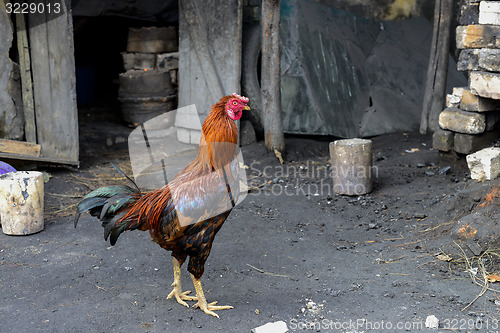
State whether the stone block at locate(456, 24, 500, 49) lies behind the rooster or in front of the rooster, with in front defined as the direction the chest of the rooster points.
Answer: in front

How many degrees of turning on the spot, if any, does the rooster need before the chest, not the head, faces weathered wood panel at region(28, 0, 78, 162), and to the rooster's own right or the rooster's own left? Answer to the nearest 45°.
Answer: approximately 90° to the rooster's own left

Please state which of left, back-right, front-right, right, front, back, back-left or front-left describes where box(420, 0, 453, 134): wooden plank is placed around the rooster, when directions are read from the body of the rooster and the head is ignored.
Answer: front-left

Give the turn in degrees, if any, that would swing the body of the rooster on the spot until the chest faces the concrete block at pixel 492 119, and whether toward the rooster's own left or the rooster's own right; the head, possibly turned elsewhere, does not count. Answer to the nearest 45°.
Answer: approximately 45° to the rooster's own left

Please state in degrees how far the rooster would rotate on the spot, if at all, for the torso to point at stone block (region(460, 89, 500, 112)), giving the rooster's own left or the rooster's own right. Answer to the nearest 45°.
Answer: approximately 45° to the rooster's own left

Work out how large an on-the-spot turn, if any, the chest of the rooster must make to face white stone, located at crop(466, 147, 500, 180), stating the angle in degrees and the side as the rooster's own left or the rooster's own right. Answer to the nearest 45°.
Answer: approximately 45° to the rooster's own left

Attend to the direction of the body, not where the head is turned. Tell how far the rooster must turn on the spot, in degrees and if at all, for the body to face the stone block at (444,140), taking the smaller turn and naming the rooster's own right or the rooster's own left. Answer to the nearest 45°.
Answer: approximately 45° to the rooster's own left

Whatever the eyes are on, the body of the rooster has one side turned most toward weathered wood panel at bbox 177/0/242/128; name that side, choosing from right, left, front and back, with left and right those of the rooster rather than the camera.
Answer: left

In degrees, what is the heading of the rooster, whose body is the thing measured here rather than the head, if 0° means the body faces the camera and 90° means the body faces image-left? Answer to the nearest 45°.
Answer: approximately 270°

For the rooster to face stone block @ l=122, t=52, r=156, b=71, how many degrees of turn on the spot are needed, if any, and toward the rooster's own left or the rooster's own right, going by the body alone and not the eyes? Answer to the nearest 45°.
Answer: approximately 90° to the rooster's own left
